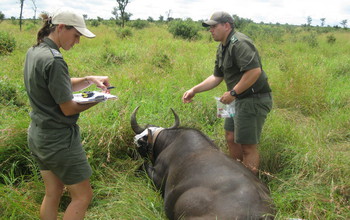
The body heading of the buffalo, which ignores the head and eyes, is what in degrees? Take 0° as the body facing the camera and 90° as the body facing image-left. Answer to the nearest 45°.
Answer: approximately 135°

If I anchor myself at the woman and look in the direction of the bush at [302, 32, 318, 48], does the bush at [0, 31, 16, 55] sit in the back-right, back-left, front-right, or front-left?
front-left

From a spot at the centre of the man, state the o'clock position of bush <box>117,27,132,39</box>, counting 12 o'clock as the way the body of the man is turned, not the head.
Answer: The bush is roughly at 2 o'clock from the man.

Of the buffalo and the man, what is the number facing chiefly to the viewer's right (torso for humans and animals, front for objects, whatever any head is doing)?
0

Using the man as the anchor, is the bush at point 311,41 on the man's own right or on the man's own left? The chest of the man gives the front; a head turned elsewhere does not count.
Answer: on the man's own right

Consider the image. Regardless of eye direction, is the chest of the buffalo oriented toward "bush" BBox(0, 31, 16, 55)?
yes

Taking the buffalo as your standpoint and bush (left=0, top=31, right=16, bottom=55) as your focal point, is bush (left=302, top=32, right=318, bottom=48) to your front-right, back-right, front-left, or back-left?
front-right

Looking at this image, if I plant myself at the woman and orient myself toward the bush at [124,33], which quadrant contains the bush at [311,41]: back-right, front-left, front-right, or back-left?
front-right

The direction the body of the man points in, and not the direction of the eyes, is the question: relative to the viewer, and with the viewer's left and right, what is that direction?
facing to the left of the viewer

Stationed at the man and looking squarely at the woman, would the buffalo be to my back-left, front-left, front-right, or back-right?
front-left

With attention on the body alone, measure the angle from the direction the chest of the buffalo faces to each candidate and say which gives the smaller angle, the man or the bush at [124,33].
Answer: the bush

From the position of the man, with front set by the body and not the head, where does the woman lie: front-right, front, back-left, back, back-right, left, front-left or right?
front-left

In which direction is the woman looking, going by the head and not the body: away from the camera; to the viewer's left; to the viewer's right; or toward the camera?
to the viewer's right
